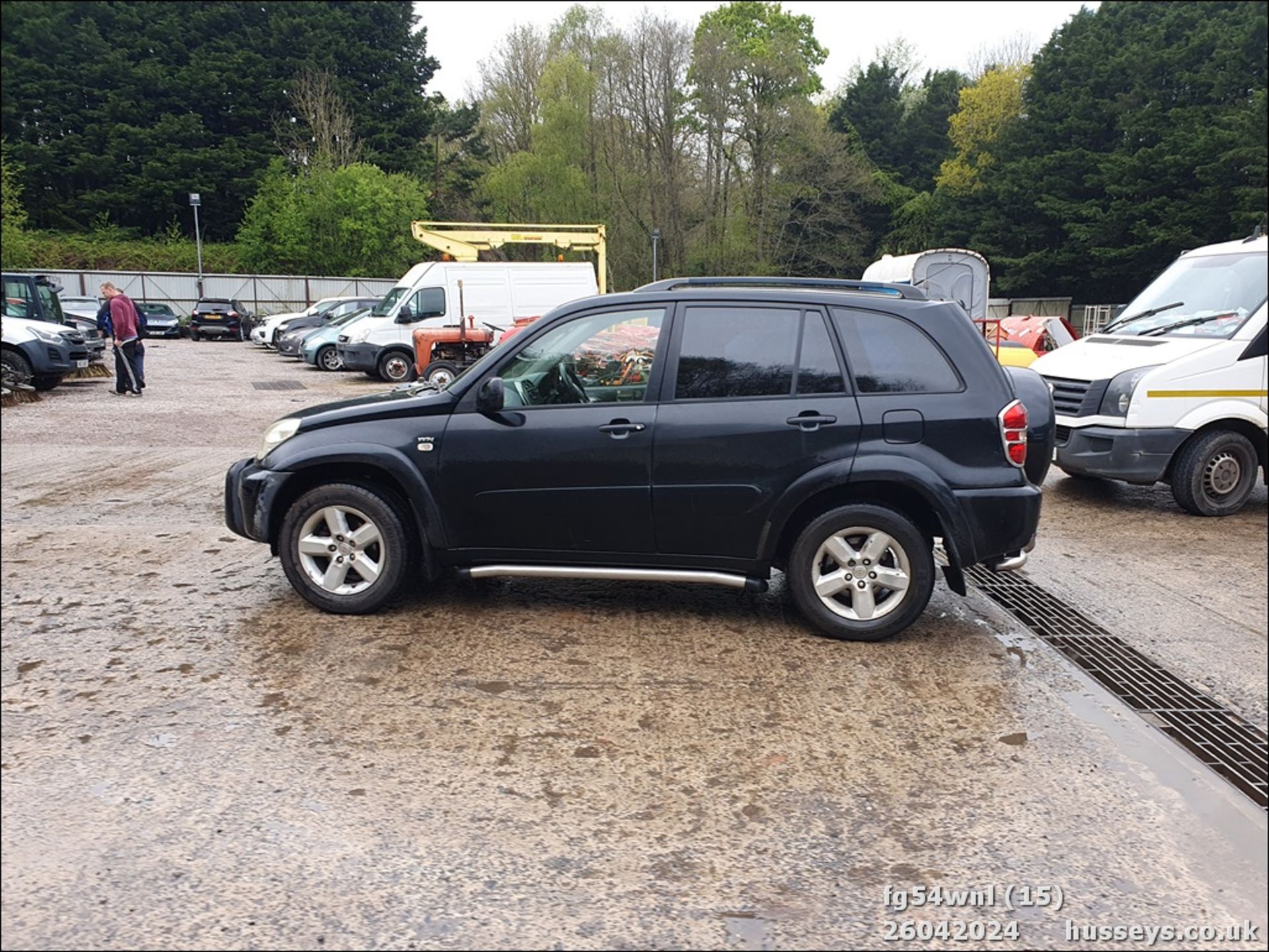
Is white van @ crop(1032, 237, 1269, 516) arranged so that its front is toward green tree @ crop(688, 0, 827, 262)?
no

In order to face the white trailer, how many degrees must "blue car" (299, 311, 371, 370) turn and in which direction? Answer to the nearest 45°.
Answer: approximately 135° to its left

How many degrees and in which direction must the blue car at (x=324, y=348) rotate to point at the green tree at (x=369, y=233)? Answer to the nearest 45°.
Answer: approximately 135° to its right

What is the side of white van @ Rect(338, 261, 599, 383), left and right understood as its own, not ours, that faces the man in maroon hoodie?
front

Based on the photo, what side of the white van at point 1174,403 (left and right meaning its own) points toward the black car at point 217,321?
right

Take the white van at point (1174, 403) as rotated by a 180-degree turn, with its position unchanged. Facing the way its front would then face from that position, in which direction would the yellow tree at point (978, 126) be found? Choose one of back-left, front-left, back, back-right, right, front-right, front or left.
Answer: front-left

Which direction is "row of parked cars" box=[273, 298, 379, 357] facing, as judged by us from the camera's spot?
facing the viewer and to the left of the viewer

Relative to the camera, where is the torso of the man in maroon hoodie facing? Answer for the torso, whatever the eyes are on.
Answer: to the viewer's left

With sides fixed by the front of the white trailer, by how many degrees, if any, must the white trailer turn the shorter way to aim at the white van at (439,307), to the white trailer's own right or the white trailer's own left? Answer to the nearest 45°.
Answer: approximately 90° to the white trailer's own left

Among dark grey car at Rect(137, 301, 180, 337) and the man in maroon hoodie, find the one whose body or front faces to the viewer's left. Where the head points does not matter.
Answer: the man in maroon hoodie

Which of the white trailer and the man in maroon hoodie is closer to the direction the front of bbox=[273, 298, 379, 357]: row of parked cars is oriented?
the man in maroon hoodie

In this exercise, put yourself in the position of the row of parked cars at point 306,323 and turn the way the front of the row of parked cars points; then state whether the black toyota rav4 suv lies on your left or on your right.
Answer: on your left

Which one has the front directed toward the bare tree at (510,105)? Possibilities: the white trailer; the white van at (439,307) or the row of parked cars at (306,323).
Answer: the white trailer

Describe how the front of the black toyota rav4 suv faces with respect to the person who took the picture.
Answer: facing to the left of the viewer

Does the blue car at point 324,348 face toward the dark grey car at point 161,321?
no

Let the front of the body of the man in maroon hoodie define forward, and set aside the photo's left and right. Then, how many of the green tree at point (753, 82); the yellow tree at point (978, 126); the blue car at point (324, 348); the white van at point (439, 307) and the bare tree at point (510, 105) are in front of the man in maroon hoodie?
0
